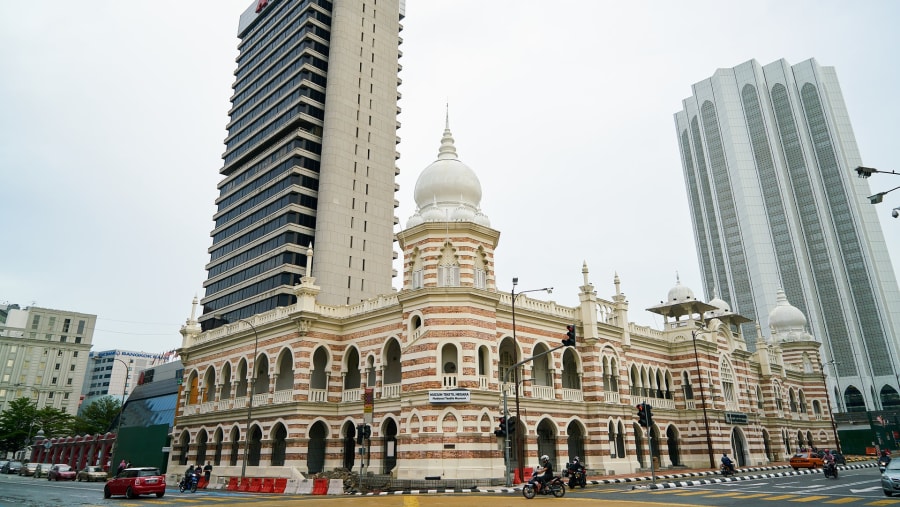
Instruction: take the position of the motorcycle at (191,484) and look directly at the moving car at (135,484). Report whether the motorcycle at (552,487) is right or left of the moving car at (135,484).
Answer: left

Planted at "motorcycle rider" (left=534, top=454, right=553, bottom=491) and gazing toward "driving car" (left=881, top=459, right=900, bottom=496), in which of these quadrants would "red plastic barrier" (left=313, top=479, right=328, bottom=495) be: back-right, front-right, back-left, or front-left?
back-left

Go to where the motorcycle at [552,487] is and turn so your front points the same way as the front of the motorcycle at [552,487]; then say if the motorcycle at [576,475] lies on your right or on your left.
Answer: on your right

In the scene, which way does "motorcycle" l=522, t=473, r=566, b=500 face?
to the viewer's left

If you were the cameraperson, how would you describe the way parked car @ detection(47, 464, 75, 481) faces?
facing the viewer and to the right of the viewer

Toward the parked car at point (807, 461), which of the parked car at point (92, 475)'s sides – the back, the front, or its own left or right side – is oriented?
front
